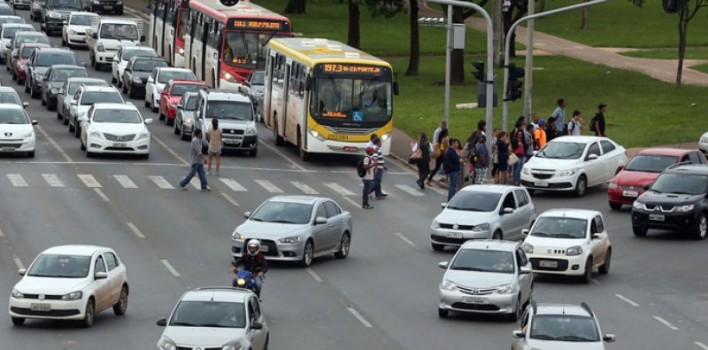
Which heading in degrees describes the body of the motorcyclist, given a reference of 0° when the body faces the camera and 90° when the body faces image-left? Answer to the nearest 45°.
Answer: approximately 45°

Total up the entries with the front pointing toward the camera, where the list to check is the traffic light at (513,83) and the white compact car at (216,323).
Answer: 1

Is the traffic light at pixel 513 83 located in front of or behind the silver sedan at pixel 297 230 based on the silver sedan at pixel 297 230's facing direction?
behind

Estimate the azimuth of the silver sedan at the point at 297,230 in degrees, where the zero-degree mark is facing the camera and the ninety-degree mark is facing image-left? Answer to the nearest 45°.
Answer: approximately 45°

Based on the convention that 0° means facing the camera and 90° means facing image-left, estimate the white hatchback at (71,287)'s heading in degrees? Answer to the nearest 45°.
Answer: approximately 45°

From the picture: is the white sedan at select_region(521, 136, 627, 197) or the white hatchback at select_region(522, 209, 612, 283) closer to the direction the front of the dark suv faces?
the white hatchback

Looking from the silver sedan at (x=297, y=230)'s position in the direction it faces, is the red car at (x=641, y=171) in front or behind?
behind

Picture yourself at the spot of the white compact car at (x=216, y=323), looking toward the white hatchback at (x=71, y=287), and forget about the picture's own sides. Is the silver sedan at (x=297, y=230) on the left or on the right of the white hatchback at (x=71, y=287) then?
right

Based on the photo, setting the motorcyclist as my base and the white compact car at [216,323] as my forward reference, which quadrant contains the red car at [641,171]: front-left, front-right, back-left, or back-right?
back-left
